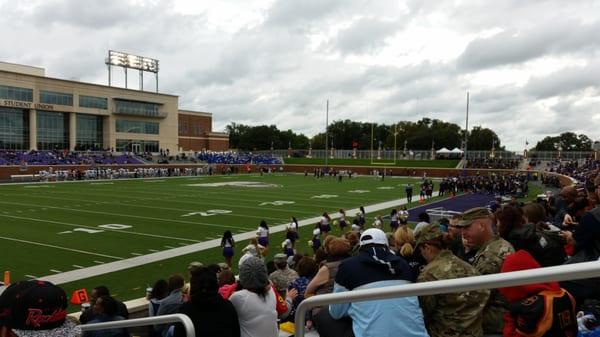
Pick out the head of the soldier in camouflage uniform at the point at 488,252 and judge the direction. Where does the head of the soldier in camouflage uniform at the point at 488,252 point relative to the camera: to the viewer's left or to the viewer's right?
to the viewer's left

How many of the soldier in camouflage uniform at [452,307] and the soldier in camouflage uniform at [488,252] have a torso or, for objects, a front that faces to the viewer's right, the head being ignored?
0

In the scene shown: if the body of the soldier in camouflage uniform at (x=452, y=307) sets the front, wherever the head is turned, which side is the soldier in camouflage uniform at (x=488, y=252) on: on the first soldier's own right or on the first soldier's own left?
on the first soldier's own right

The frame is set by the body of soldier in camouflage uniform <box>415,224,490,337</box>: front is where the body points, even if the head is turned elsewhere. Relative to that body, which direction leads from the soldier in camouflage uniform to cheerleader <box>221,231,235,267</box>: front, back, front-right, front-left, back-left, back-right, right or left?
front

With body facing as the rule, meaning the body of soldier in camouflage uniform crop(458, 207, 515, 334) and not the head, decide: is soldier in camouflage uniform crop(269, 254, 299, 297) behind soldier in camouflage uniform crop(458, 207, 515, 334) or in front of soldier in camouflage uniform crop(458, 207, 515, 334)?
in front

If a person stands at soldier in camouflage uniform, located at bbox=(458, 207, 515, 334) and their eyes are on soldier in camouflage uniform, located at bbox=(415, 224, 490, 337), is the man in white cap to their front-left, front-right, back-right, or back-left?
front-right

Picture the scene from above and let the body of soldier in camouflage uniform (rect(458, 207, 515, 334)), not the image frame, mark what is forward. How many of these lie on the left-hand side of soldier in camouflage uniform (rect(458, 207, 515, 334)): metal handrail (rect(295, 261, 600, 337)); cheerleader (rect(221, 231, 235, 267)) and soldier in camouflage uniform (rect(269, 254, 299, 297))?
1

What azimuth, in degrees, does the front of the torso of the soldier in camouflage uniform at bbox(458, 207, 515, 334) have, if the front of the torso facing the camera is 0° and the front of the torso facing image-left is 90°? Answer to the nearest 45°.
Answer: approximately 90°

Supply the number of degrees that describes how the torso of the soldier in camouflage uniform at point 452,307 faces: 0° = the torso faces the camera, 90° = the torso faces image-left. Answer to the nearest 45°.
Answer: approximately 135°

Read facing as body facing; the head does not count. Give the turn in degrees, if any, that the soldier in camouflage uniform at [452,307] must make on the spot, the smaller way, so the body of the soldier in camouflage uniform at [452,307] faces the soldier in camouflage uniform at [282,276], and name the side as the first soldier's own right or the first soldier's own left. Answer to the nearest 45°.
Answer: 0° — they already face them

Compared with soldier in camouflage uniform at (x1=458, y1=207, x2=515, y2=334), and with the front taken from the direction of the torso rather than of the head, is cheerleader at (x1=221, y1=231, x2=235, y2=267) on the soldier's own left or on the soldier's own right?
on the soldier's own right

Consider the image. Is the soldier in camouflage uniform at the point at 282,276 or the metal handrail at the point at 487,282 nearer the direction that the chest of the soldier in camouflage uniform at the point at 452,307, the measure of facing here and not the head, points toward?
the soldier in camouflage uniform
